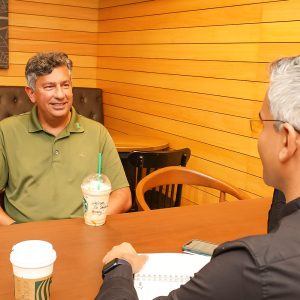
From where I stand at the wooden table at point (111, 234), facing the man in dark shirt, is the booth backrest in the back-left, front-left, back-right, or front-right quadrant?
back-left

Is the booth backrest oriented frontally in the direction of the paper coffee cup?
yes

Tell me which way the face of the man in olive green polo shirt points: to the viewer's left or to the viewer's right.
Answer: to the viewer's right

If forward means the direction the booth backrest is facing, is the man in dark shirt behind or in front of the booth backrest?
in front

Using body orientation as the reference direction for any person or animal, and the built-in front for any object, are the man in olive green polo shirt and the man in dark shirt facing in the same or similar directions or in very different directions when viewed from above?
very different directions

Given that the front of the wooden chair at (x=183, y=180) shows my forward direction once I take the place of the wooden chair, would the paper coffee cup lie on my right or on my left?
on my right

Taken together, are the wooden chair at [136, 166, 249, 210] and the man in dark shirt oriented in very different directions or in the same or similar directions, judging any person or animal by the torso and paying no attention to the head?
very different directions

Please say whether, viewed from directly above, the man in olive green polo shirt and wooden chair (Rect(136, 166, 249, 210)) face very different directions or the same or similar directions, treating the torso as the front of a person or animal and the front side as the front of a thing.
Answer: same or similar directions

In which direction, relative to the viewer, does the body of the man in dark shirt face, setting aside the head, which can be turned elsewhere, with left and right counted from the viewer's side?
facing away from the viewer and to the left of the viewer

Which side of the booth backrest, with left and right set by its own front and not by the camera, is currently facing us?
front

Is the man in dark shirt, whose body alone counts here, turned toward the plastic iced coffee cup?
yes

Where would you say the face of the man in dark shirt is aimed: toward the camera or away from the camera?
away from the camera

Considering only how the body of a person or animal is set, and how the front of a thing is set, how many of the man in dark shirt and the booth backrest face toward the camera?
1

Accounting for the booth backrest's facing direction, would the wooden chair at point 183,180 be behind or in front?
in front

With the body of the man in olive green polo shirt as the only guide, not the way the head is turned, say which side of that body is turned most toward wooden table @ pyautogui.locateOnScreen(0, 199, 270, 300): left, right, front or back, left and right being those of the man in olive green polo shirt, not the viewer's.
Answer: front

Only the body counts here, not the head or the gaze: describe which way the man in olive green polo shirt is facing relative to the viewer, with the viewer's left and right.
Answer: facing the viewer

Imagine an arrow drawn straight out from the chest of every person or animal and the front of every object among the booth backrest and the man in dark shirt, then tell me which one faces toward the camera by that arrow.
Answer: the booth backrest
